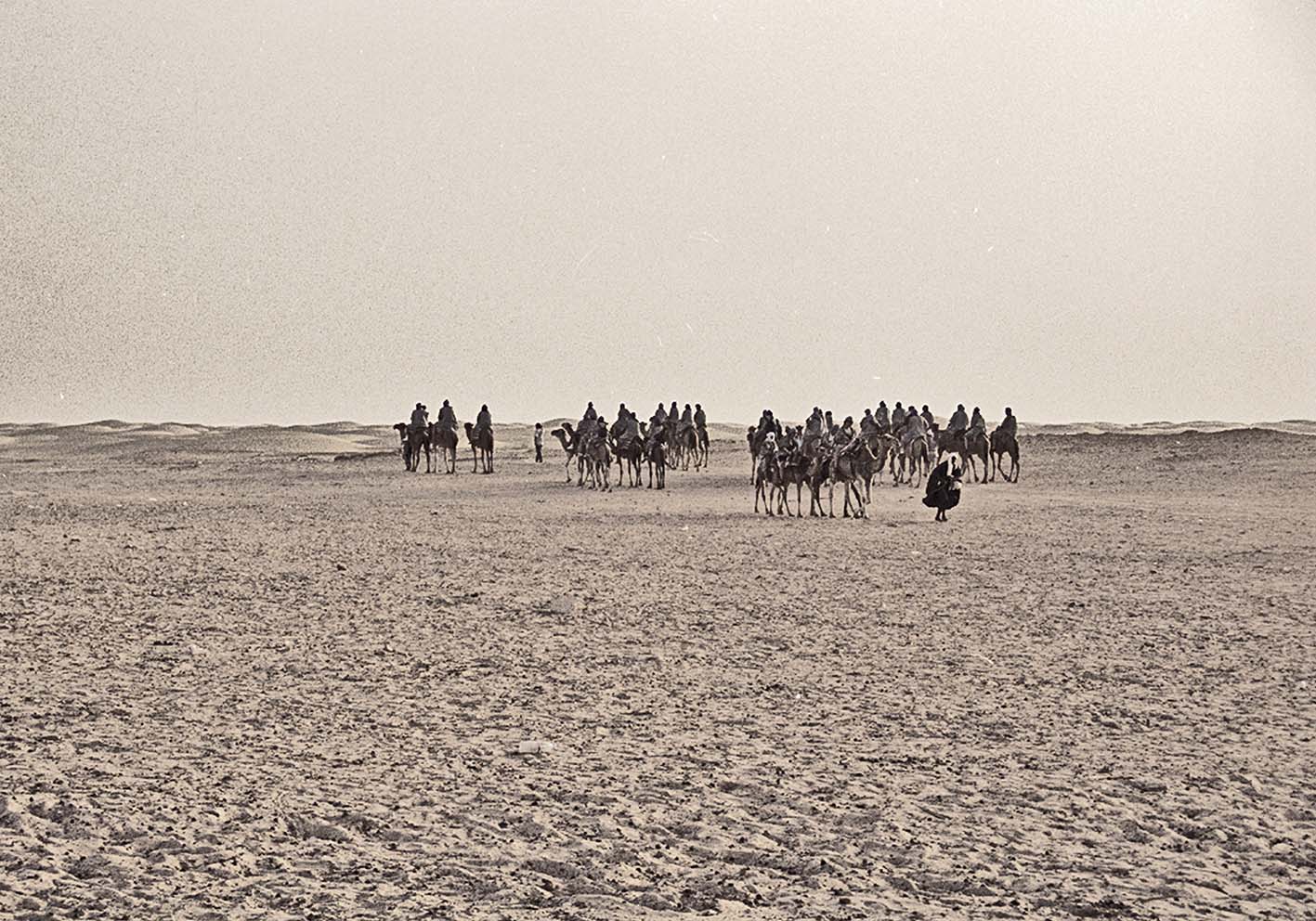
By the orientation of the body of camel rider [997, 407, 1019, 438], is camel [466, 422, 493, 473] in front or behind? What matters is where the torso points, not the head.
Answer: in front

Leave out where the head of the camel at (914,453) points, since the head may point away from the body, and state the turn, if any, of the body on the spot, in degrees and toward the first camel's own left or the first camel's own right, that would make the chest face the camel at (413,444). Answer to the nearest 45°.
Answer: approximately 45° to the first camel's own right

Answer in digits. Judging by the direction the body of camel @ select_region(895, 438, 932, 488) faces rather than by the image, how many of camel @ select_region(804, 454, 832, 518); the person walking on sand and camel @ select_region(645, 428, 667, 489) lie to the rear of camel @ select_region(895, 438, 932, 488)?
0

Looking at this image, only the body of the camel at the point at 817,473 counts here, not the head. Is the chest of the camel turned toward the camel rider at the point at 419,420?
no

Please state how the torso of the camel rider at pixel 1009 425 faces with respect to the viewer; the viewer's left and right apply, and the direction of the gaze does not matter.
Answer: facing to the left of the viewer

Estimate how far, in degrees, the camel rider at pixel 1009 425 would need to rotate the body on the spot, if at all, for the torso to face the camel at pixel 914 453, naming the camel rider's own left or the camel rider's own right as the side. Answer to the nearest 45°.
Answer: approximately 45° to the camel rider's own left

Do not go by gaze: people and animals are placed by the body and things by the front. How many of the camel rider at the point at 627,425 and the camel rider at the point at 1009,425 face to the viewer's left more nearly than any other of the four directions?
2

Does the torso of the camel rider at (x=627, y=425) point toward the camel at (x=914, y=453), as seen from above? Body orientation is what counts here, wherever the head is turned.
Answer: no

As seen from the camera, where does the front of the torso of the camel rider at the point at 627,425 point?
to the viewer's left

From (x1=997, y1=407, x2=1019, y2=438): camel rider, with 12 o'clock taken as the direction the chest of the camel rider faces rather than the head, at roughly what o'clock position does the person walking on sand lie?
The person walking on sand is roughly at 9 o'clock from the camel rider.
